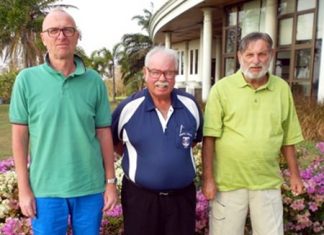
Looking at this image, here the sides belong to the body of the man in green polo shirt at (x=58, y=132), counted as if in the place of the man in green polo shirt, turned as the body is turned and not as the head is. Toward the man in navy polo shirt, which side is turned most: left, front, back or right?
left

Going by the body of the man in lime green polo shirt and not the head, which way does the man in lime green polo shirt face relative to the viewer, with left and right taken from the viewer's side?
facing the viewer

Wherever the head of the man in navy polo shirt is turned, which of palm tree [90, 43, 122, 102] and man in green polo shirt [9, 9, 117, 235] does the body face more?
the man in green polo shirt

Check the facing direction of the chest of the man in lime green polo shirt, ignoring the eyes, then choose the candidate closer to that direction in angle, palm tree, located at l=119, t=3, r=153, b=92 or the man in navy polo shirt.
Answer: the man in navy polo shirt

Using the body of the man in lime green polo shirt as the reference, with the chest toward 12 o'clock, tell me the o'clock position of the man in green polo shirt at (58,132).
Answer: The man in green polo shirt is roughly at 2 o'clock from the man in lime green polo shirt.

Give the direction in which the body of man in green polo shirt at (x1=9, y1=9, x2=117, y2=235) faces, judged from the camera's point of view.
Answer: toward the camera

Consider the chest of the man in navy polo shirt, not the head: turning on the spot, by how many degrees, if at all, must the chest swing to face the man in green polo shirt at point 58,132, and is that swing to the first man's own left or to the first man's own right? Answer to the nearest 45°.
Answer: approximately 90° to the first man's own right

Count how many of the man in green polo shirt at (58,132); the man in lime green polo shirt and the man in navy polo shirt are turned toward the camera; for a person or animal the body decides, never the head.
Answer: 3

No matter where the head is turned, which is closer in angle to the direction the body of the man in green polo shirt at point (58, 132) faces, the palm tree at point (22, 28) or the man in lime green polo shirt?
the man in lime green polo shirt

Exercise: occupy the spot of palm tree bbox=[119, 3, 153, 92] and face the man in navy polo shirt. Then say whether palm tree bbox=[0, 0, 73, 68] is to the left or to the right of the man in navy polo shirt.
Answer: right

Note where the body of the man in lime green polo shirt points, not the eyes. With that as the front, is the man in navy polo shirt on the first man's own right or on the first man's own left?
on the first man's own right

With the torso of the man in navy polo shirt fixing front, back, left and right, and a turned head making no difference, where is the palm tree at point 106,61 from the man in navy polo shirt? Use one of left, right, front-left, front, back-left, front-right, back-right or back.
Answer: back

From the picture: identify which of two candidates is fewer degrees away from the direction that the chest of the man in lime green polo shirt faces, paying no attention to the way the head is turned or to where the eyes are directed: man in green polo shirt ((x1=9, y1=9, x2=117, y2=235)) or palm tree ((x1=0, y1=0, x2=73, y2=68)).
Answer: the man in green polo shirt

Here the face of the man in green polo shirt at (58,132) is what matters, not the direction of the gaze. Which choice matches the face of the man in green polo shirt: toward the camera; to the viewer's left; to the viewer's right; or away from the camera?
toward the camera

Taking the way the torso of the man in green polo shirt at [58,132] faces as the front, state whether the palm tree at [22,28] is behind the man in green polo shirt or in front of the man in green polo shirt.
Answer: behind

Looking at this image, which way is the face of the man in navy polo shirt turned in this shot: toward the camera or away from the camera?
toward the camera
